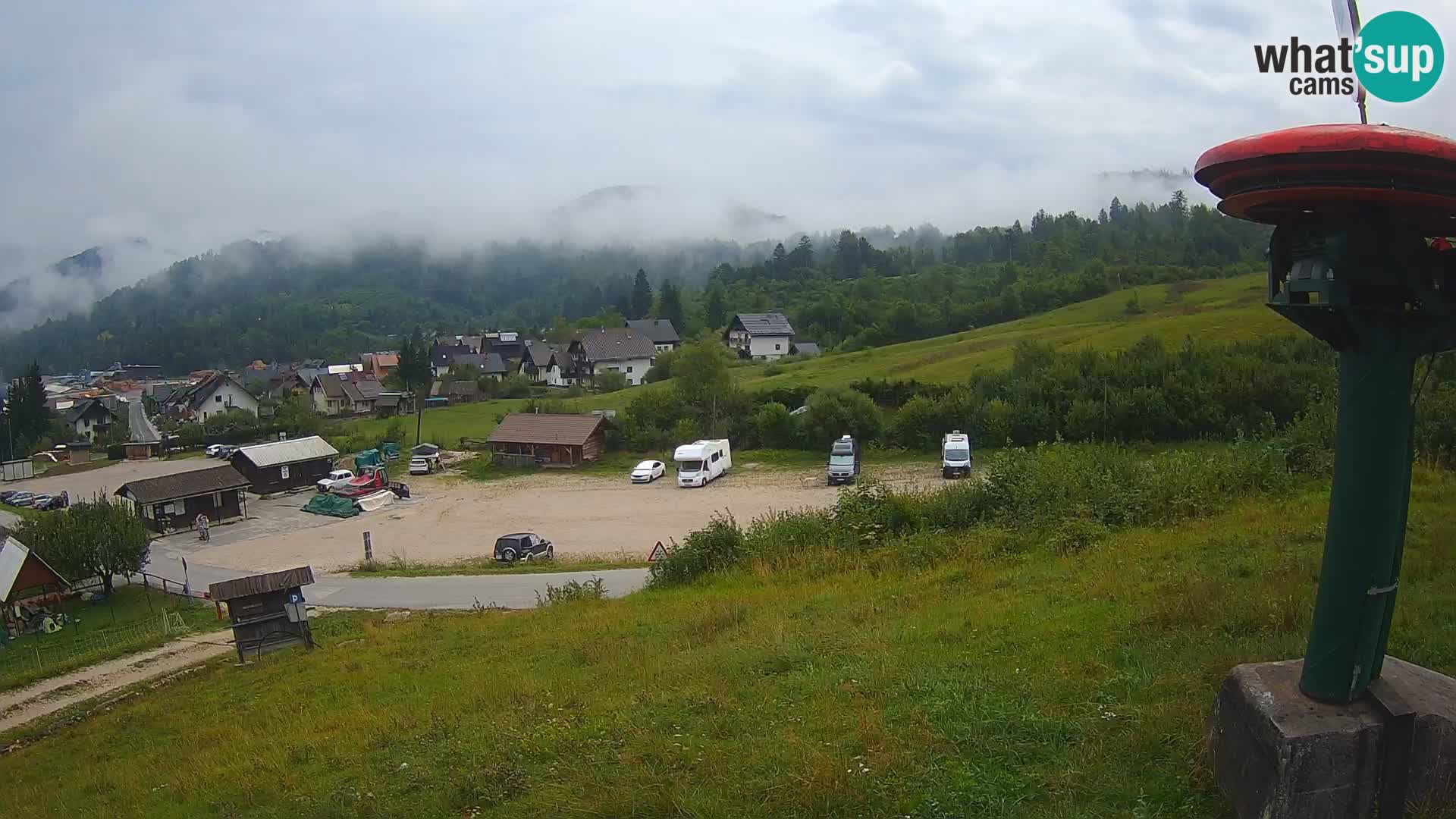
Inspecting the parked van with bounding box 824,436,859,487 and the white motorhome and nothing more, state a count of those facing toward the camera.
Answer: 2

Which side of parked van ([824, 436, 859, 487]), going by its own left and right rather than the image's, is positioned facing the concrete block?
front

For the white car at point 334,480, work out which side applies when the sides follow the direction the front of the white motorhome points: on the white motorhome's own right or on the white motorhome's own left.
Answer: on the white motorhome's own right

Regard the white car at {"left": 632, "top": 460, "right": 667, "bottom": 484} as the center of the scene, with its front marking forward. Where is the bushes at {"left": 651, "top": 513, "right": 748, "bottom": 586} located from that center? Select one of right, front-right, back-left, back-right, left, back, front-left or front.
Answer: front-left

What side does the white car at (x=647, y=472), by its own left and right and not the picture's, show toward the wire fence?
front

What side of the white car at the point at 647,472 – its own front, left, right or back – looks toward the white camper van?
left

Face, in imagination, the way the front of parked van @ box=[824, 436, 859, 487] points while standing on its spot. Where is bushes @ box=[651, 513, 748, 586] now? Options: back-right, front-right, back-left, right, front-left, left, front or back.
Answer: front

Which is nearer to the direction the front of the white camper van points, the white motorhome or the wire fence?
the wire fence

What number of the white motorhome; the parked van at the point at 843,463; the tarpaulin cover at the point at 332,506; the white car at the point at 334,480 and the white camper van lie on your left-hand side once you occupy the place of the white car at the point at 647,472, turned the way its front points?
3

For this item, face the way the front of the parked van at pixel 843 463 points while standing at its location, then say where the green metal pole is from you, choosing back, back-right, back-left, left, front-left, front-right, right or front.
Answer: front

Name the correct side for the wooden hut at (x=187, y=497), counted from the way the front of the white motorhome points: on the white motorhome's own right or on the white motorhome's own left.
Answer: on the white motorhome's own right

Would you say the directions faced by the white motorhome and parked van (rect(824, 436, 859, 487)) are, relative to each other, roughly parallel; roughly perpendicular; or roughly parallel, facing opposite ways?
roughly parallel

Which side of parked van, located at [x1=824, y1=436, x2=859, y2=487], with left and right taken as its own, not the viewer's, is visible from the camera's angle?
front

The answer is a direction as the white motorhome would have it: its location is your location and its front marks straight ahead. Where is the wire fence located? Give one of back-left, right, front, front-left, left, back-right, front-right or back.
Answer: front-right
